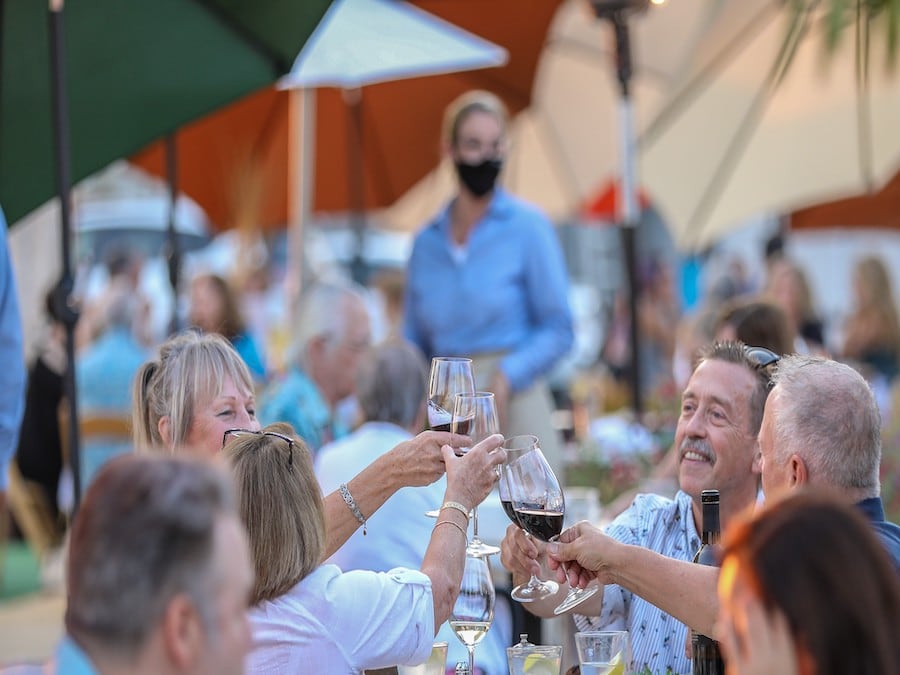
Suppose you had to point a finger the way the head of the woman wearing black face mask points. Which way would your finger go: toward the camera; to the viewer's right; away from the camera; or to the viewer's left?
toward the camera

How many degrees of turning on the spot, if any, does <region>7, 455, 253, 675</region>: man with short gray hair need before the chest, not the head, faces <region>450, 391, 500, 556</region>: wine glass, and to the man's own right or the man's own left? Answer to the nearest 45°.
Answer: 0° — they already face it

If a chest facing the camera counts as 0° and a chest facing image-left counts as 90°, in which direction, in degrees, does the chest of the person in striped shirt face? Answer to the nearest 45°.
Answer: approximately 45°

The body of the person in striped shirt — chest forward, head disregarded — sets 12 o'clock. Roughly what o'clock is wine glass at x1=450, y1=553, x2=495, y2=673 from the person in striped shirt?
The wine glass is roughly at 12 o'clock from the person in striped shirt.

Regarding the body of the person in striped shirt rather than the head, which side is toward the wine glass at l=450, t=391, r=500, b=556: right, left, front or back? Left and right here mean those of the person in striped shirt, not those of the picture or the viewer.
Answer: front

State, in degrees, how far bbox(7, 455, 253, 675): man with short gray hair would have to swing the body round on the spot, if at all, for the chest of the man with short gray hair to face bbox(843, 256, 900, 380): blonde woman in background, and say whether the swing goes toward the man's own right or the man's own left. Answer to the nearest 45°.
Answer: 0° — they already face them

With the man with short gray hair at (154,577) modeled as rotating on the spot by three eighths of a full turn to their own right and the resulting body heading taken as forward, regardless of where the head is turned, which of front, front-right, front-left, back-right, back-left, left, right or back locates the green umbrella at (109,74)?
back

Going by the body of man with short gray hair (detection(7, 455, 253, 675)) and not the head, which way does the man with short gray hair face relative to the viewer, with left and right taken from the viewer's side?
facing away from the viewer and to the right of the viewer

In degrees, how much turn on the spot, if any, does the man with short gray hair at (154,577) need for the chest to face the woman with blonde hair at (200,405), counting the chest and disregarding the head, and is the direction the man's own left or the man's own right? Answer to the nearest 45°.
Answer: approximately 45° to the man's own left

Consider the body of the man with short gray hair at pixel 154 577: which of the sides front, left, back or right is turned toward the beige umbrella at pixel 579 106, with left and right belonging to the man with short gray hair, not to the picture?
front

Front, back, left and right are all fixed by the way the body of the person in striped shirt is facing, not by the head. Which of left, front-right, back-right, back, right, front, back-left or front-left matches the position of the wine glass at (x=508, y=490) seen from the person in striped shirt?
front

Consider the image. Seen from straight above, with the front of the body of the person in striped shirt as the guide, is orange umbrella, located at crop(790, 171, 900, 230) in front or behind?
behind

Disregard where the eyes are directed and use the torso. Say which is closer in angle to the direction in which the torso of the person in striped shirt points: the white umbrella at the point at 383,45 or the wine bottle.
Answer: the wine bottle
